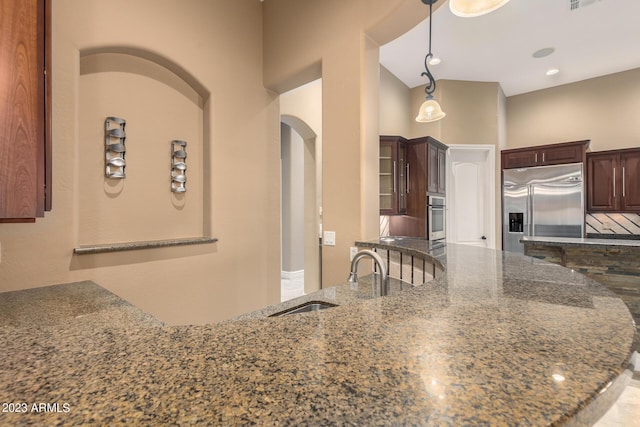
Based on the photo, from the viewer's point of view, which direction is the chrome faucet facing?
to the viewer's left

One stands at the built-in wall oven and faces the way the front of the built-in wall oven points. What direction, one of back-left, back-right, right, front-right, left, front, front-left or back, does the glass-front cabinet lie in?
right

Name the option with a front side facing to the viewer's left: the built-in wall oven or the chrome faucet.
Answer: the chrome faucet

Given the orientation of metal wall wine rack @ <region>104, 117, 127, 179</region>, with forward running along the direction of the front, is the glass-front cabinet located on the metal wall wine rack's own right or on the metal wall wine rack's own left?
on the metal wall wine rack's own left

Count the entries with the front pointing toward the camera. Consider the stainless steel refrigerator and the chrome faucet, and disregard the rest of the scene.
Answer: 1

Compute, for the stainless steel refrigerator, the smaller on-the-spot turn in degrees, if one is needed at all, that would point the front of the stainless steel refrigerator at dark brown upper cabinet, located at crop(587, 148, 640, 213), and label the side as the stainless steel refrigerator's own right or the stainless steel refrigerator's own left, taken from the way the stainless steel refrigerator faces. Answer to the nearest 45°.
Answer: approximately 90° to the stainless steel refrigerator's own left

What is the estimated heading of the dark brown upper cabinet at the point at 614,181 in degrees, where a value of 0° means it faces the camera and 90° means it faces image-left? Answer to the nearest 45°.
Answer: approximately 0°

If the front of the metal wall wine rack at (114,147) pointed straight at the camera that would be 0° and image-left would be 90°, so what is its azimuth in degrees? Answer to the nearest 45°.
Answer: approximately 315°
